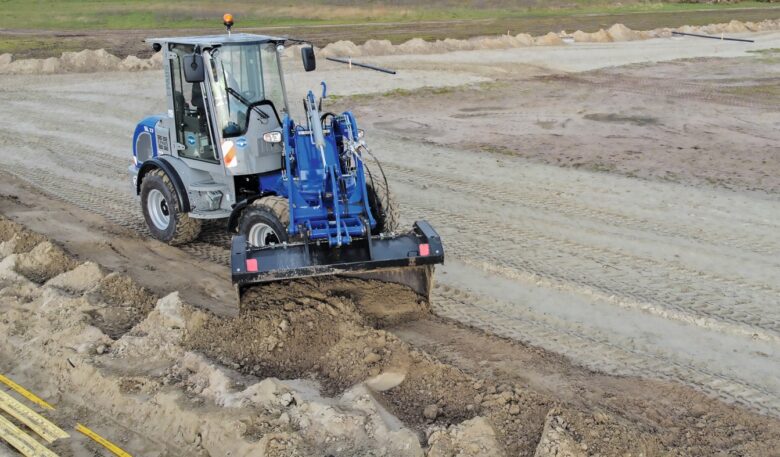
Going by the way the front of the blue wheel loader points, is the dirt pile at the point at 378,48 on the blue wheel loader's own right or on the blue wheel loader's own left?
on the blue wheel loader's own left

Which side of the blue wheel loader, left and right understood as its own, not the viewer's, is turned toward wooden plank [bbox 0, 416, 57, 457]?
right

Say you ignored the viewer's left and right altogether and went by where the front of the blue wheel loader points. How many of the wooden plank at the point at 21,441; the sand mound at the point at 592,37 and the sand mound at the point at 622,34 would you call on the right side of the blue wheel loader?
1

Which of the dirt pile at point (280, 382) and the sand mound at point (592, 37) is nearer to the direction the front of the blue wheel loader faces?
the dirt pile

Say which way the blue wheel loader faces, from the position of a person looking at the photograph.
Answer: facing the viewer and to the right of the viewer

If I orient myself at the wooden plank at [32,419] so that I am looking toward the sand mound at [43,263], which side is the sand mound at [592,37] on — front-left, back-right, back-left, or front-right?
front-right

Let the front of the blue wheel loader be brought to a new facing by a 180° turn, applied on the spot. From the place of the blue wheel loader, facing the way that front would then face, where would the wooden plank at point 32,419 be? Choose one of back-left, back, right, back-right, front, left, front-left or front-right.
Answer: left

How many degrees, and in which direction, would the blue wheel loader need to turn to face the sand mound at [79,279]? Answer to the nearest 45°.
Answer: approximately 135° to its right

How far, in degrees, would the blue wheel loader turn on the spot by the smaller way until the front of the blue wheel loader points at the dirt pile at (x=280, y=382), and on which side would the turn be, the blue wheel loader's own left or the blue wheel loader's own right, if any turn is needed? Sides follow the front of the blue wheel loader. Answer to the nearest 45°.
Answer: approximately 45° to the blue wheel loader's own right

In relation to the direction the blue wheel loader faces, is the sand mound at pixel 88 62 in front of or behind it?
behind

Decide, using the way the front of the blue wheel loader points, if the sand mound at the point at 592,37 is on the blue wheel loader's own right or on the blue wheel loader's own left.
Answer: on the blue wheel loader's own left

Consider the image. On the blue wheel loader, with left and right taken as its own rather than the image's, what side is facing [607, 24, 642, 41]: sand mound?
left

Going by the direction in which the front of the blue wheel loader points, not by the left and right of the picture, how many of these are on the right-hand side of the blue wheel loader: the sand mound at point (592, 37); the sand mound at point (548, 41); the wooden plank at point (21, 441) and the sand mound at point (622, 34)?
1

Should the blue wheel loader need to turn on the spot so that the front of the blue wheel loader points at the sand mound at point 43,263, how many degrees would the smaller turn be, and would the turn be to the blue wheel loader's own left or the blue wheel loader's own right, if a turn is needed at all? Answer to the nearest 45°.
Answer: approximately 135° to the blue wheel loader's own right

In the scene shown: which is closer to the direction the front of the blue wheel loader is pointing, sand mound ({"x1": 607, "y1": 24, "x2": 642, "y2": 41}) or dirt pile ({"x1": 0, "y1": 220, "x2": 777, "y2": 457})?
the dirt pile

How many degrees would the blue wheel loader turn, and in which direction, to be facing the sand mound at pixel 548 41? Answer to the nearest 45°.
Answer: approximately 90° to its left

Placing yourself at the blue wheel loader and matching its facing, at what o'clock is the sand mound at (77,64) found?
The sand mound is roughly at 7 o'clock from the blue wheel loader.

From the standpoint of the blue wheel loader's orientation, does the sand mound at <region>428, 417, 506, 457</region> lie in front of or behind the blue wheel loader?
in front
